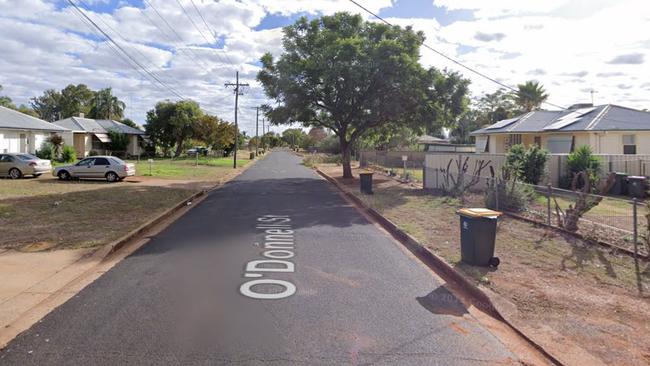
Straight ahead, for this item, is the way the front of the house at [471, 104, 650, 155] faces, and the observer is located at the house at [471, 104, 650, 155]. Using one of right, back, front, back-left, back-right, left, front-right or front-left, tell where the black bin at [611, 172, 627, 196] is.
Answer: front-left

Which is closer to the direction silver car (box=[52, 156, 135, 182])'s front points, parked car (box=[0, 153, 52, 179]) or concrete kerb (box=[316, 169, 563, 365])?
the parked car

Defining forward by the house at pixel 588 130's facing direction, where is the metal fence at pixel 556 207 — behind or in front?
in front

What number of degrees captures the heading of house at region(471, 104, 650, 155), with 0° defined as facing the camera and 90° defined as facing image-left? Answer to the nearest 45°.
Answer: approximately 45°

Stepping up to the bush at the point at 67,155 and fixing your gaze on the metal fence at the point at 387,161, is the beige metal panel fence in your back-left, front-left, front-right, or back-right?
front-right

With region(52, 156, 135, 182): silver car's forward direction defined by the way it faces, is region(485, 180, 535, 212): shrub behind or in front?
behind

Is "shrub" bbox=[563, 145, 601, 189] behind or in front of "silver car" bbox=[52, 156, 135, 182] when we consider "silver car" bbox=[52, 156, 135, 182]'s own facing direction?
behind

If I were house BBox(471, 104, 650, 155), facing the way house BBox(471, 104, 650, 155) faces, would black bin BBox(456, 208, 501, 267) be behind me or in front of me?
in front

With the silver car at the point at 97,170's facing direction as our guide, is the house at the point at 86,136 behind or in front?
in front
